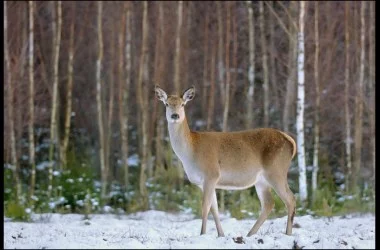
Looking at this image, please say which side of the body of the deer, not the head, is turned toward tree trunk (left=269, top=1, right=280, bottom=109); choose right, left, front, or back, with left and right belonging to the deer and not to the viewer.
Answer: right

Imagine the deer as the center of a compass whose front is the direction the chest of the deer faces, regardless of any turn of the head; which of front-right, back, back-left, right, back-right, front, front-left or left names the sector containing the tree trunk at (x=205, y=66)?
right

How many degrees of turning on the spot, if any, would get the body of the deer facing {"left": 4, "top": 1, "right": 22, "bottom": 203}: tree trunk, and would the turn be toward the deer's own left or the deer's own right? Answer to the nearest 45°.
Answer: approximately 45° to the deer's own right

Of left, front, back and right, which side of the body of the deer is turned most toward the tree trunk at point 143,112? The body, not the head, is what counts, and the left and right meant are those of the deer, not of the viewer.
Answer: right

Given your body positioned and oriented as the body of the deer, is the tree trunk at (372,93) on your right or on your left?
on your right

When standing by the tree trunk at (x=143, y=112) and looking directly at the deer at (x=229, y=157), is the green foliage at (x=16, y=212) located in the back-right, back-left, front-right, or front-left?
front-right

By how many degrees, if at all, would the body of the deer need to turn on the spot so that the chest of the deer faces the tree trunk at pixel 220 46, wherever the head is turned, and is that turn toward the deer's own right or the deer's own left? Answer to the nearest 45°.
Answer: approximately 90° to the deer's own right

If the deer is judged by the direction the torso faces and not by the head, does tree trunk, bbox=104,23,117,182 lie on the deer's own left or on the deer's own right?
on the deer's own right

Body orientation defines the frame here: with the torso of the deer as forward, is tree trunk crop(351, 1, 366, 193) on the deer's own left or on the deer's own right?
on the deer's own right

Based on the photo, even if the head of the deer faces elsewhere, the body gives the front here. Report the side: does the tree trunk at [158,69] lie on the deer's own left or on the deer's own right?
on the deer's own right

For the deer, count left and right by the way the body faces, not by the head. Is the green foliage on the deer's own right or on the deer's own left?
on the deer's own right

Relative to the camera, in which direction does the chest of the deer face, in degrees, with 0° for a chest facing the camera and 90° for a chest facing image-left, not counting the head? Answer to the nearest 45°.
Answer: approximately 90°

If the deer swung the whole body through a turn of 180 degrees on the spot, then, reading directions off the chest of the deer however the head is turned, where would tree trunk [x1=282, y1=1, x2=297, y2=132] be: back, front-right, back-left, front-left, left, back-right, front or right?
left

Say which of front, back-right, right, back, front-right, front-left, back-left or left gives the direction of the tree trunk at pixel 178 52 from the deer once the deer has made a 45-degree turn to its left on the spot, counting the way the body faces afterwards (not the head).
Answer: back-right
